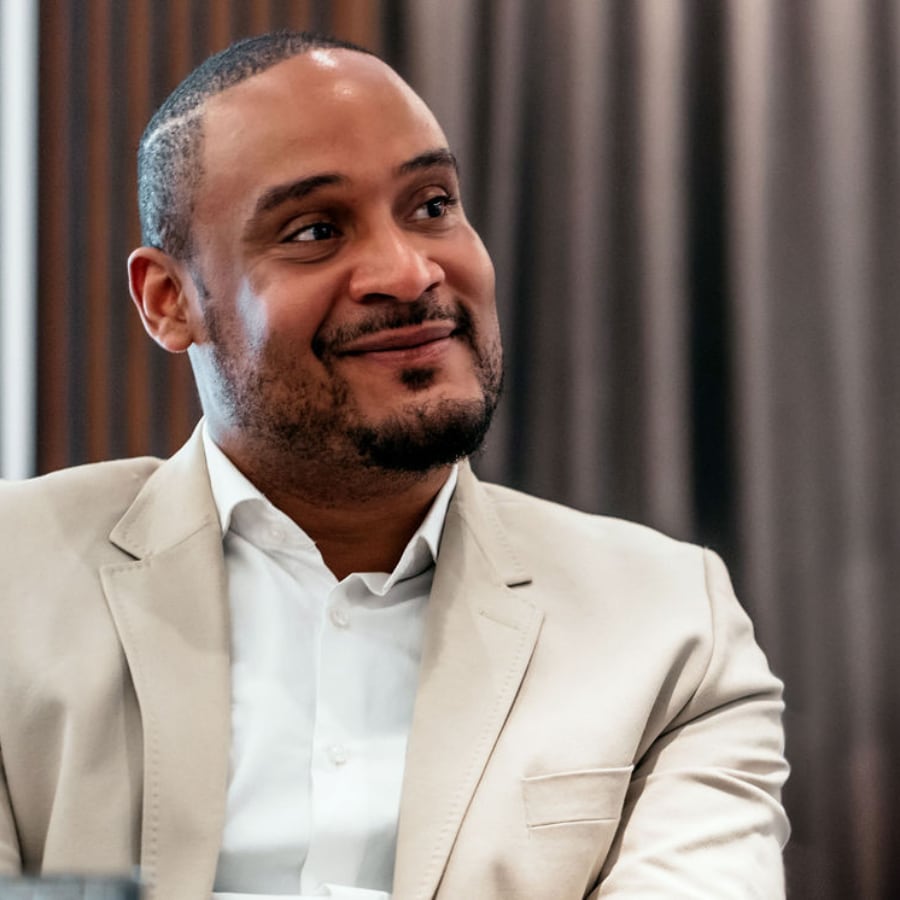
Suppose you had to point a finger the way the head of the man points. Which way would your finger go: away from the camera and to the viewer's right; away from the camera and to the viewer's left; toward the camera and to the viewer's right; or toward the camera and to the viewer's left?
toward the camera and to the viewer's right

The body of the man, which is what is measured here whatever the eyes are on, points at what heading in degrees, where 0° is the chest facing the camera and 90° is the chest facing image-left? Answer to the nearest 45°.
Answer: approximately 0°

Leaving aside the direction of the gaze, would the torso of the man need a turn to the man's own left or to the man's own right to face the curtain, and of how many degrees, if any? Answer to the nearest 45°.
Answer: approximately 135° to the man's own left
